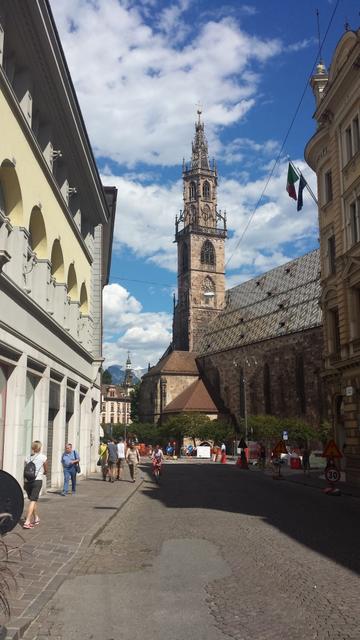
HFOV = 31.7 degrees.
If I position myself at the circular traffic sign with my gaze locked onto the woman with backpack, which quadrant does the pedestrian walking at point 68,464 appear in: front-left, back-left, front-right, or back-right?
front-right

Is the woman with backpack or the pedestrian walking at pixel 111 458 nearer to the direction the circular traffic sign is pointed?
the woman with backpack

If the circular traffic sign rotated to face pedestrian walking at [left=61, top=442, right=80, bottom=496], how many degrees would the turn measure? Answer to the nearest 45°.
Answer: approximately 45° to its right

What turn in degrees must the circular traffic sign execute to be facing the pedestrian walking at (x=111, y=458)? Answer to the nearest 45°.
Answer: approximately 90° to its right

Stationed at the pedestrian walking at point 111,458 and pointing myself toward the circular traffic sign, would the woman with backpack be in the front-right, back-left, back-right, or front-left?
front-right

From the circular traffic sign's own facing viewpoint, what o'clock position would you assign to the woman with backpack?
The woman with backpack is roughly at 1 o'clock from the circular traffic sign.

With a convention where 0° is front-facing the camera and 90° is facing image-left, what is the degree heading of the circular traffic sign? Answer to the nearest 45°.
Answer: approximately 0°
